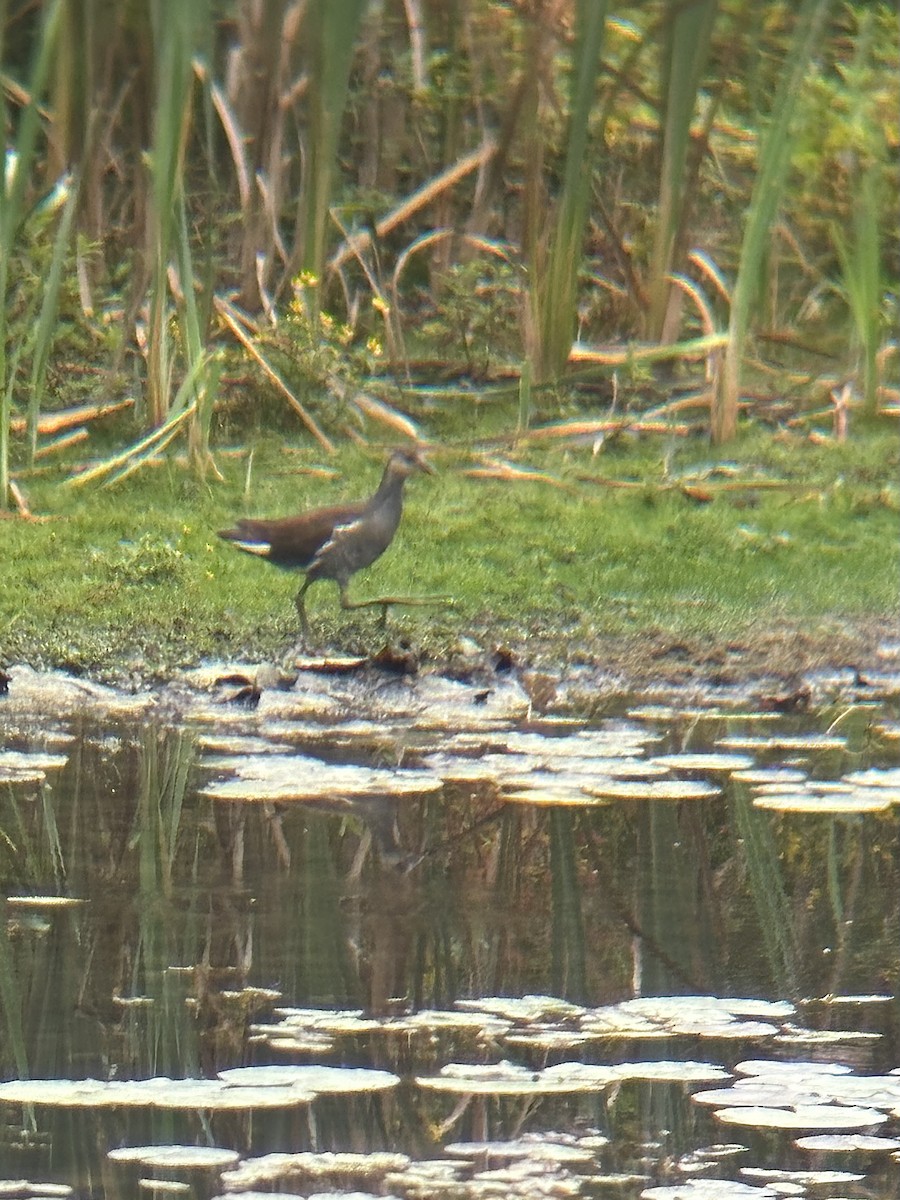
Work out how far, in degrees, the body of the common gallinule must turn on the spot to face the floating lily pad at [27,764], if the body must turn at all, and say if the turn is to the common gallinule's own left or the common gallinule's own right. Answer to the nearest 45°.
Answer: approximately 90° to the common gallinule's own right

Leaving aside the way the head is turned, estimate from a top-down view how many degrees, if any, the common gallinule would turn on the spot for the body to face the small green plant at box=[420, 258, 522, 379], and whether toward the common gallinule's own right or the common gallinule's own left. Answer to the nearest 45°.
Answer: approximately 90° to the common gallinule's own left

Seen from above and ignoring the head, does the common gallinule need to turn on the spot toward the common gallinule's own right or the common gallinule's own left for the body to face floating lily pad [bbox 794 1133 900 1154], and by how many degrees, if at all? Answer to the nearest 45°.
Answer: approximately 90° to the common gallinule's own right

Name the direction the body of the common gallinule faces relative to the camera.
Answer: to the viewer's right

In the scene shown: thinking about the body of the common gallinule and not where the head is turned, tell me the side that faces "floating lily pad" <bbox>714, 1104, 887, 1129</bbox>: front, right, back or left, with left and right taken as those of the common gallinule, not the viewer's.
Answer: right

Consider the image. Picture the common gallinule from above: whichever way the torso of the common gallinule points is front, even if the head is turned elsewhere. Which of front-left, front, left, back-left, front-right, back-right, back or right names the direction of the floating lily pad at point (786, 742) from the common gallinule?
front-right

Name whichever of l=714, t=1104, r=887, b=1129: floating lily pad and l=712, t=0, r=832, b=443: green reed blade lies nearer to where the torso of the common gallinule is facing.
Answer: the green reed blade

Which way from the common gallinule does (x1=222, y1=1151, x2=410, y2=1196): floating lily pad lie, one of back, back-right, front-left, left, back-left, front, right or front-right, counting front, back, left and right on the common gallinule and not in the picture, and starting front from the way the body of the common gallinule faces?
right

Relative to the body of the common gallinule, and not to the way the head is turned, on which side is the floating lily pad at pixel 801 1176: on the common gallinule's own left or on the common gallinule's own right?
on the common gallinule's own right

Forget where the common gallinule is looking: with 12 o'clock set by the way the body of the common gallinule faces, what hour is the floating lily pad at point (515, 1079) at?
The floating lily pad is roughly at 3 o'clock from the common gallinule.

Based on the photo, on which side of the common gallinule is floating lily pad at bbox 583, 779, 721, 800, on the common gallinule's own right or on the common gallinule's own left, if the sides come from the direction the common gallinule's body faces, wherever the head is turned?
on the common gallinule's own right
